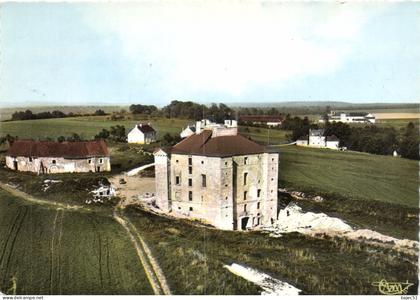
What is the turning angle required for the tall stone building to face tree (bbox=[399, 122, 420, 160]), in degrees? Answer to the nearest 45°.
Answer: approximately 90° to its left

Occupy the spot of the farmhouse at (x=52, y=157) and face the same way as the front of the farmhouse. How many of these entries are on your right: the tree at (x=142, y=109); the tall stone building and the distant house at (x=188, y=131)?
0

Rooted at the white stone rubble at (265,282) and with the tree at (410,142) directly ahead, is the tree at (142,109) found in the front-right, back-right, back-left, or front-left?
front-left

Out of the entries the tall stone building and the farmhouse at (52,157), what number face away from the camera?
0

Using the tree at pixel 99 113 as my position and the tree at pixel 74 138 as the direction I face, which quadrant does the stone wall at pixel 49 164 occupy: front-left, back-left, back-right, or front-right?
front-left

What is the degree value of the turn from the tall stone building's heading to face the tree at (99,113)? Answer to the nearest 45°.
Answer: approximately 180°

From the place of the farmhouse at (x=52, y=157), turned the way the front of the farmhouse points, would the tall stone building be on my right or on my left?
on my left

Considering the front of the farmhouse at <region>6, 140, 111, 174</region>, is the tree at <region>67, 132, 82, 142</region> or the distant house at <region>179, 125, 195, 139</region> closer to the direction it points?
the distant house

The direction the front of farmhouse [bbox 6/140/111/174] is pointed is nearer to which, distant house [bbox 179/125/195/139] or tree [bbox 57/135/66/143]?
the distant house

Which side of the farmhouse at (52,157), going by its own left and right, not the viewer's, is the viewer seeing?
front

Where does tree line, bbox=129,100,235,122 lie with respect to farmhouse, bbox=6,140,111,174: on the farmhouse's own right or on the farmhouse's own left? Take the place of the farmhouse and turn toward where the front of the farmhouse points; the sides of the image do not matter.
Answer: on the farmhouse's own left

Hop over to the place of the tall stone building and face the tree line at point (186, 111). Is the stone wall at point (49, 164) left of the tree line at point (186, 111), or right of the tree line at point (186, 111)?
left

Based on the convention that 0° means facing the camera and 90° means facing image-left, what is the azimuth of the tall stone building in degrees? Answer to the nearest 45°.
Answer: approximately 315°

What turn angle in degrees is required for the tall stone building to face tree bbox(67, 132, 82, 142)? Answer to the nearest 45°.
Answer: approximately 180°

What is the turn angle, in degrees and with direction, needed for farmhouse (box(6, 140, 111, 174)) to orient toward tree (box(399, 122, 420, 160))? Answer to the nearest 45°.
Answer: approximately 90° to its left

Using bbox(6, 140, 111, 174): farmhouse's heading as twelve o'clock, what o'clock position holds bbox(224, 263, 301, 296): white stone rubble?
The white stone rubble is roughly at 11 o'clock from the farmhouse.
